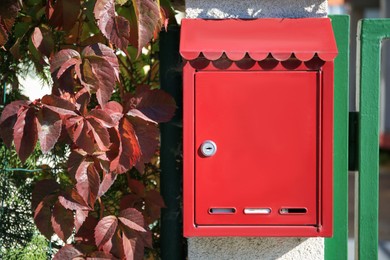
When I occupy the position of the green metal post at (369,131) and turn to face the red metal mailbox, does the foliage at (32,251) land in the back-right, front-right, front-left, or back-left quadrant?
front-right

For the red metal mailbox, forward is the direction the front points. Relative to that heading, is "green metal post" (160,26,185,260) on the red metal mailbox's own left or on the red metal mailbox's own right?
on the red metal mailbox's own right

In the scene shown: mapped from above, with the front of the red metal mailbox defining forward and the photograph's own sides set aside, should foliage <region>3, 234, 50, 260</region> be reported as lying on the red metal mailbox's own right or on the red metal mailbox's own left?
on the red metal mailbox's own right

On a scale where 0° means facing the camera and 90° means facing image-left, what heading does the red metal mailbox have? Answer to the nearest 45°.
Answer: approximately 0°

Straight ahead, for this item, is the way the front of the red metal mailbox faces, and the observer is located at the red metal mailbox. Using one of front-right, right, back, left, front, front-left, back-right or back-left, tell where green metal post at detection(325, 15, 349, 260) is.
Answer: back-left

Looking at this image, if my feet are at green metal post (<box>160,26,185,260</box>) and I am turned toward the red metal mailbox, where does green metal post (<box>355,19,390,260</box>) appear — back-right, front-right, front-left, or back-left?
front-left

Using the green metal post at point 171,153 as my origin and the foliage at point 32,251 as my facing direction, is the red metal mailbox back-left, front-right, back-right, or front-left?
back-left

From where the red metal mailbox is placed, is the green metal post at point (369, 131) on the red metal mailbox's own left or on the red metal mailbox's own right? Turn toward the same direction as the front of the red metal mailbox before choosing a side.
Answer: on the red metal mailbox's own left
